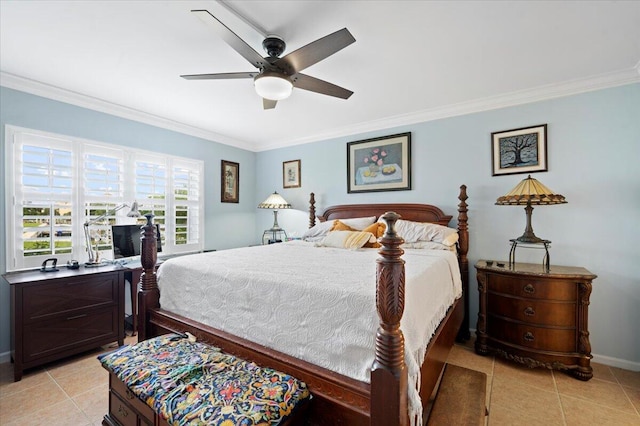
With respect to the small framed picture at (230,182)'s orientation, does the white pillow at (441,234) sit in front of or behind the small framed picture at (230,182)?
in front

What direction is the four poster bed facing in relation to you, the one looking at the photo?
facing the viewer and to the left of the viewer

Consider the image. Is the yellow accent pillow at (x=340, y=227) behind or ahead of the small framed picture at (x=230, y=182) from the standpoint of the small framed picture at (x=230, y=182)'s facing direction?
ahead

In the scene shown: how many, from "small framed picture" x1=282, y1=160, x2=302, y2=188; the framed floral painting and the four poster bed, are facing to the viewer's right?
0

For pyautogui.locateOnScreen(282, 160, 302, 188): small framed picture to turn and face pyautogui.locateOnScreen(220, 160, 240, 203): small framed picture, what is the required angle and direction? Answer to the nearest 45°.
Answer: approximately 45° to its right

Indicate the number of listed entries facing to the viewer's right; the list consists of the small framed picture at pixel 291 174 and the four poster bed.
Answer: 0

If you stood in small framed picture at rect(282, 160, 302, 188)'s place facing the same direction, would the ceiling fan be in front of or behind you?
in front

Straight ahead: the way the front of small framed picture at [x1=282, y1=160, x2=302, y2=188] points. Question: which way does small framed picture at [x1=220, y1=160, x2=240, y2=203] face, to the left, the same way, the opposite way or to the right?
to the left

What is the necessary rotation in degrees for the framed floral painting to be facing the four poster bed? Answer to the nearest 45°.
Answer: approximately 45° to its left

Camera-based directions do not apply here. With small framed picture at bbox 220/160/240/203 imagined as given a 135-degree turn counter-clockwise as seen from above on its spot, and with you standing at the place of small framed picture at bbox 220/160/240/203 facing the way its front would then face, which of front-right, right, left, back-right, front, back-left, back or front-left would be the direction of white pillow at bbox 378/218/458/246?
back-right

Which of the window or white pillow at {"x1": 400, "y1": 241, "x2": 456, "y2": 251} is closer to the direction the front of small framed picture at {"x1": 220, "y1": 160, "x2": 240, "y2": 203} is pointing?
the white pillow

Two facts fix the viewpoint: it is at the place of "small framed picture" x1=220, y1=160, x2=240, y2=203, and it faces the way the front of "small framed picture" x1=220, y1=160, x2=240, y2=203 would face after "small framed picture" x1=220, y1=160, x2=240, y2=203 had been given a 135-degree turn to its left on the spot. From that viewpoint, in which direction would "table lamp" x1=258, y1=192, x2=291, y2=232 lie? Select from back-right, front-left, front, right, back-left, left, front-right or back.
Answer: back-right

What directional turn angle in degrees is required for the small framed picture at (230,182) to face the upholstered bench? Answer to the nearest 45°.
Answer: approximately 45° to its right

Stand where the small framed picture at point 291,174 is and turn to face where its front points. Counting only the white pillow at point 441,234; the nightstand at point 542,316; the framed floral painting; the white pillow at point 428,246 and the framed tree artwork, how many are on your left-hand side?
5

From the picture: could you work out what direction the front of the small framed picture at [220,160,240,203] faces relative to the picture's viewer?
facing the viewer and to the right of the viewer

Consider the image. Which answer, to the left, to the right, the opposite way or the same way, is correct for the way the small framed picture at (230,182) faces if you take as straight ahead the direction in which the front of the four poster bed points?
to the left

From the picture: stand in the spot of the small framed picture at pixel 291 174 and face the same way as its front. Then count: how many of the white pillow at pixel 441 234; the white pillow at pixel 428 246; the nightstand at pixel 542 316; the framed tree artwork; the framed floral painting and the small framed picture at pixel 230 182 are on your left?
5

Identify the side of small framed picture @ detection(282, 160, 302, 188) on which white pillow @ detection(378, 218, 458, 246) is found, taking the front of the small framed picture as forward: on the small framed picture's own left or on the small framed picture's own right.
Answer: on the small framed picture's own left
